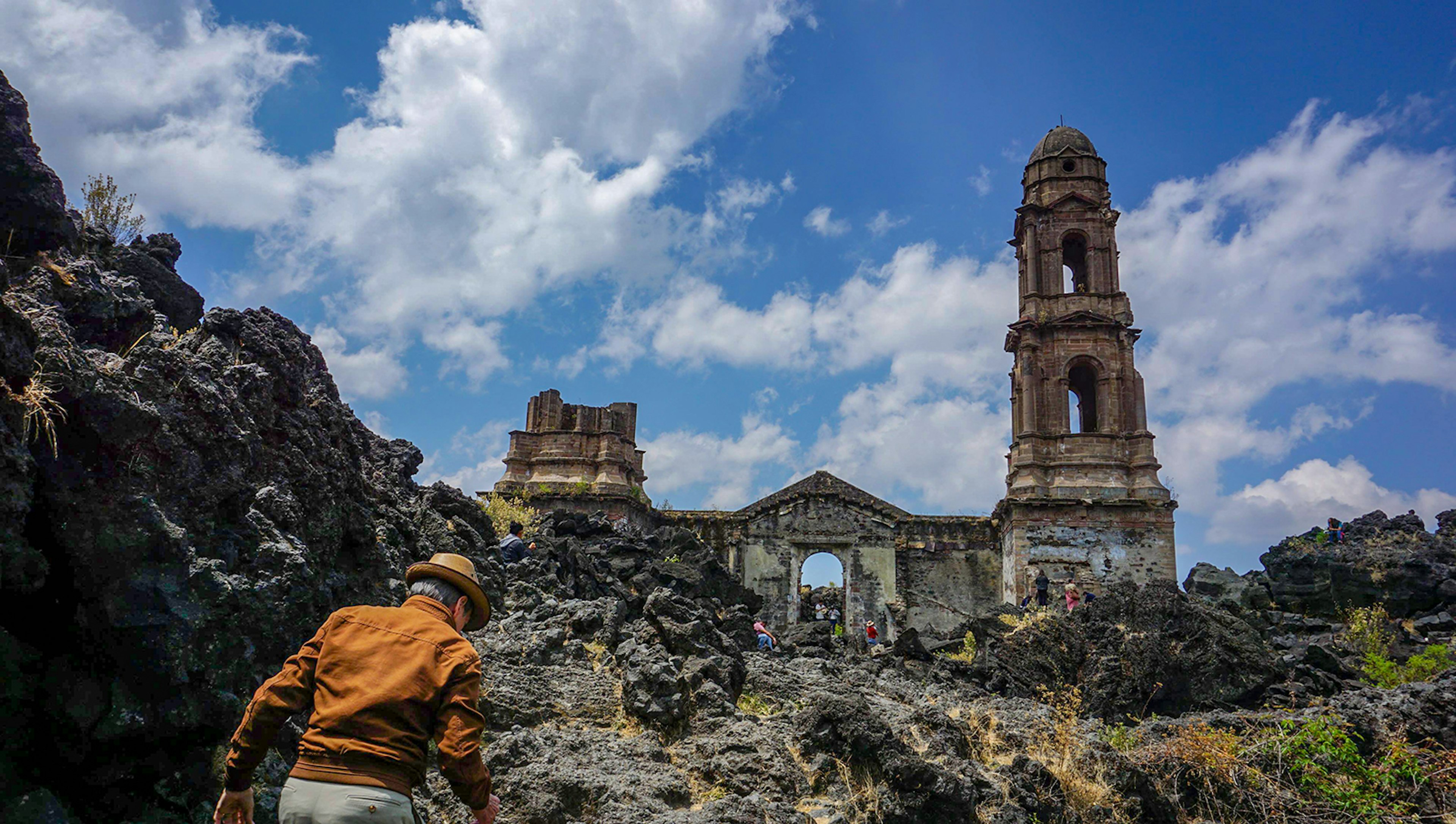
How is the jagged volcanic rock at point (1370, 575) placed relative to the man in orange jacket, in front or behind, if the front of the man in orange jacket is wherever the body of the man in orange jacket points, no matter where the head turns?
in front

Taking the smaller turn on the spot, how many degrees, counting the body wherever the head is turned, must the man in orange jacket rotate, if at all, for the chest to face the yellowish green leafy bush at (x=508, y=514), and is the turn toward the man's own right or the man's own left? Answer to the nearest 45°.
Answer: approximately 45° to the man's own left

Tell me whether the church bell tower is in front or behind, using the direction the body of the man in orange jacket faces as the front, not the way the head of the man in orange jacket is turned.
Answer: in front

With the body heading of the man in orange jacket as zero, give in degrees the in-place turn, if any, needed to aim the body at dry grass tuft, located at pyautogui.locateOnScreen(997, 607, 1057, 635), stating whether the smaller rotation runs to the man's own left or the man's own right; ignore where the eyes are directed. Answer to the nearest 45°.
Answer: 0° — they already face it

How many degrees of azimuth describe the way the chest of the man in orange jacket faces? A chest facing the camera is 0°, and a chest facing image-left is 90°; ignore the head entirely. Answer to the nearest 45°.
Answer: approximately 225°

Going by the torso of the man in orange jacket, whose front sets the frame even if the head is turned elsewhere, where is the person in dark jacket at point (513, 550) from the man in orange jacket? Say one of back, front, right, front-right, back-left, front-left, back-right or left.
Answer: front-left

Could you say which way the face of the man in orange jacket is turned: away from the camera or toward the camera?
away from the camera

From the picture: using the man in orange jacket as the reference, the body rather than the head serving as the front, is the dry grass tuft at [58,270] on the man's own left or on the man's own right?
on the man's own left
